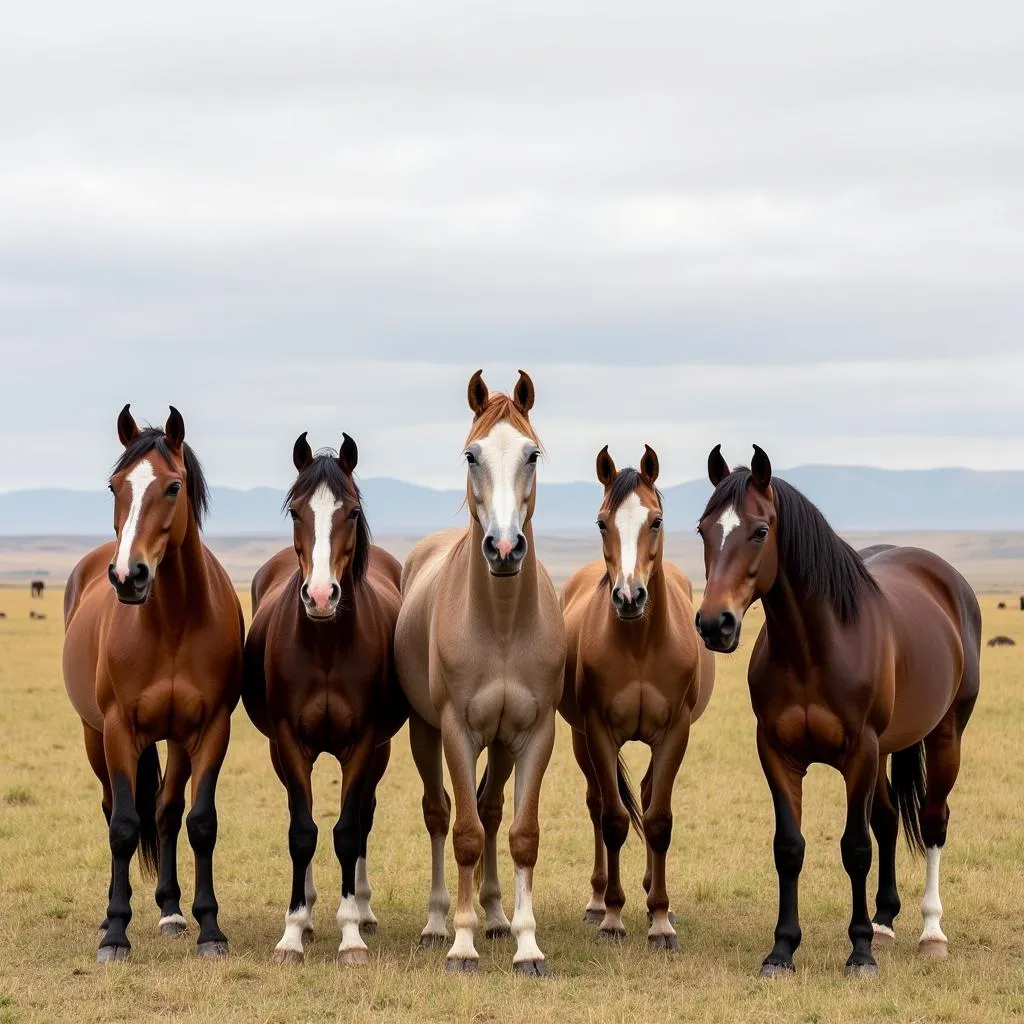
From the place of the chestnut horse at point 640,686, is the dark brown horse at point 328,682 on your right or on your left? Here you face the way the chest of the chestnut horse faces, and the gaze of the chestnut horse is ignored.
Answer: on your right

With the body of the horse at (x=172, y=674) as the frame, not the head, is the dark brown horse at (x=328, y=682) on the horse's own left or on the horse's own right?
on the horse's own left

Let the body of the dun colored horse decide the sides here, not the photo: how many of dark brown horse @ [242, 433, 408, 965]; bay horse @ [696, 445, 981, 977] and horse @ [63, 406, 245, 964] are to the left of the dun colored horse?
1

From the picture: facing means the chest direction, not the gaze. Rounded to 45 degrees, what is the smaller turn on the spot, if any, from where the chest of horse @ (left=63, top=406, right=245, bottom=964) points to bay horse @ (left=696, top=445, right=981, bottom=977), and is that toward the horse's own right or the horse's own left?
approximately 90° to the horse's own left

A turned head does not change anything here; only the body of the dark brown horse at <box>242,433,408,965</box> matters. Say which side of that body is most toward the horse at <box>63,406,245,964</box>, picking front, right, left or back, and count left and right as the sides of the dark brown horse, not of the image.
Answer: right

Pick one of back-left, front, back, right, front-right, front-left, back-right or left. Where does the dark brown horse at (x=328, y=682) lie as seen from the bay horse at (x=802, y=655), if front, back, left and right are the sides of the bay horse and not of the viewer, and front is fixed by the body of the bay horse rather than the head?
front-right
